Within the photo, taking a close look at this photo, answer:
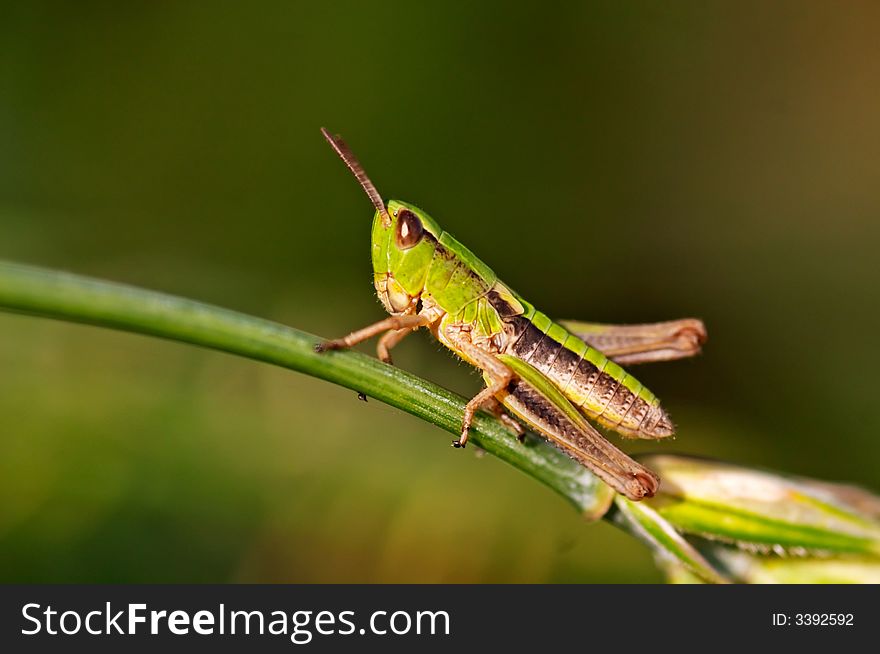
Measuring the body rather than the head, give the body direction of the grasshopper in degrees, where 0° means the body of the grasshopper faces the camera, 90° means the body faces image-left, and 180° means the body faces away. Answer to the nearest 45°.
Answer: approximately 90°
